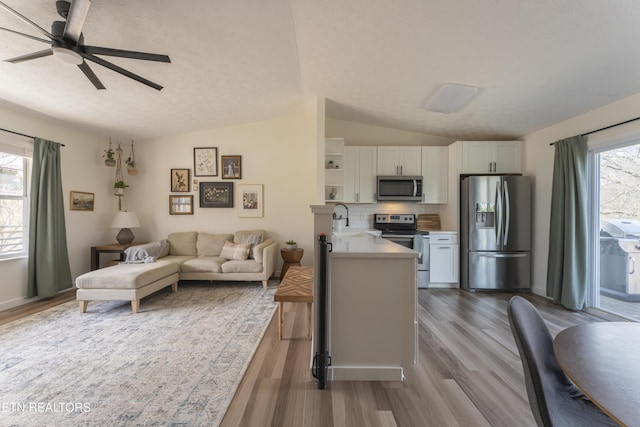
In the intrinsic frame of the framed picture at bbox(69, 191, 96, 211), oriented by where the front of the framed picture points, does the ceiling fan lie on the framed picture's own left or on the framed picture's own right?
on the framed picture's own right

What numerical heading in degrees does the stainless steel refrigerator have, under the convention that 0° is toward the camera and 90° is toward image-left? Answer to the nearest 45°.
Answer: approximately 0°

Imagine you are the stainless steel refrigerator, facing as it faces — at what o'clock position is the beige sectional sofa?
The beige sectional sofa is roughly at 2 o'clock from the stainless steel refrigerator.

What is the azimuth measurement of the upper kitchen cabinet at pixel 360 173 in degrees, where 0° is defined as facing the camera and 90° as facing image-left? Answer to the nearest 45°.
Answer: approximately 0°

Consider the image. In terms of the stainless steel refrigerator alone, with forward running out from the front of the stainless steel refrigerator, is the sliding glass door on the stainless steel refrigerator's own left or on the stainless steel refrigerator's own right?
on the stainless steel refrigerator's own left
